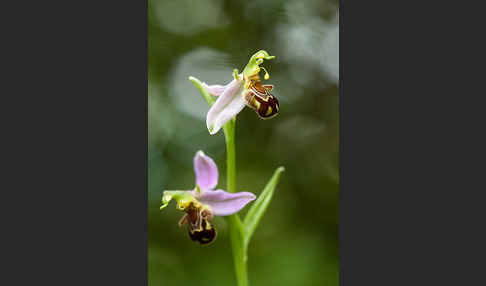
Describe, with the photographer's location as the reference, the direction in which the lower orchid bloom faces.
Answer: facing the viewer and to the left of the viewer
